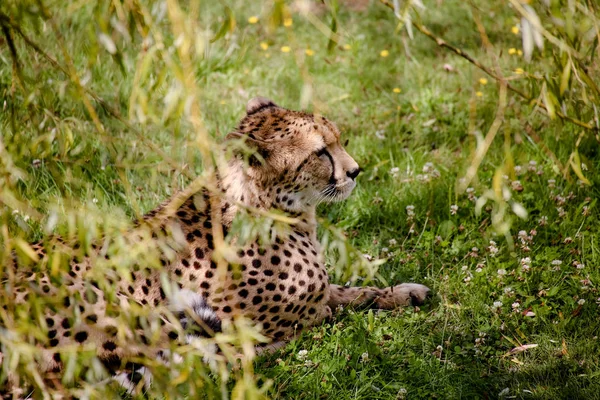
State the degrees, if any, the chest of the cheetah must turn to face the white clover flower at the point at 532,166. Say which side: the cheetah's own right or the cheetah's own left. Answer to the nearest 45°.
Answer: approximately 45° to the cheetah's own left

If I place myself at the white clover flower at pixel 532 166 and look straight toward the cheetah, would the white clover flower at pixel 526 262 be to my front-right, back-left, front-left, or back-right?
front-left

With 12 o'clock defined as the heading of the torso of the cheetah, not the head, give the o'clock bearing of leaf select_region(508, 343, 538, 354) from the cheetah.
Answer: The leaf is roughly at 1 o'clock from the cheetah.

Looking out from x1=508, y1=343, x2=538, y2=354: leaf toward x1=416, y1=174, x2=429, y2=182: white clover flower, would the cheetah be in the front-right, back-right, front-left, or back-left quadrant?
front-left

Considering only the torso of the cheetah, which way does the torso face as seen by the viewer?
to the viewer's right

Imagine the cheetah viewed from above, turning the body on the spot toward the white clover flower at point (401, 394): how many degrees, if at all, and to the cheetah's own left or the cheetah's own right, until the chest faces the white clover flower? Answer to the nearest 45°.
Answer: approximately 45° to the cheetah's own right

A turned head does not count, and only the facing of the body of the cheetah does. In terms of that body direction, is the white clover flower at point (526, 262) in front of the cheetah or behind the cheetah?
in front
